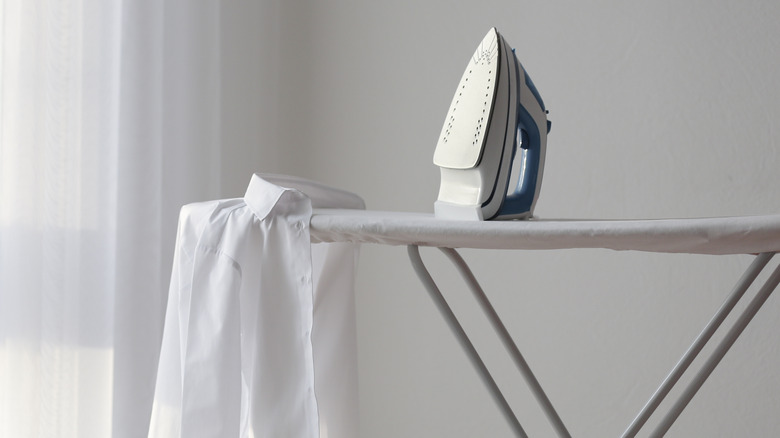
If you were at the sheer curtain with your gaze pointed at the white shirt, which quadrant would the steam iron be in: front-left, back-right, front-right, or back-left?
front-left

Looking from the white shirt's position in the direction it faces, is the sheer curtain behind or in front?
behind

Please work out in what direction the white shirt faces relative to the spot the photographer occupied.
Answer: facing the viewer and to the right of the viewer

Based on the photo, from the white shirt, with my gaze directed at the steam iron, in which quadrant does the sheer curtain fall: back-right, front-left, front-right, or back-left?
back-left
